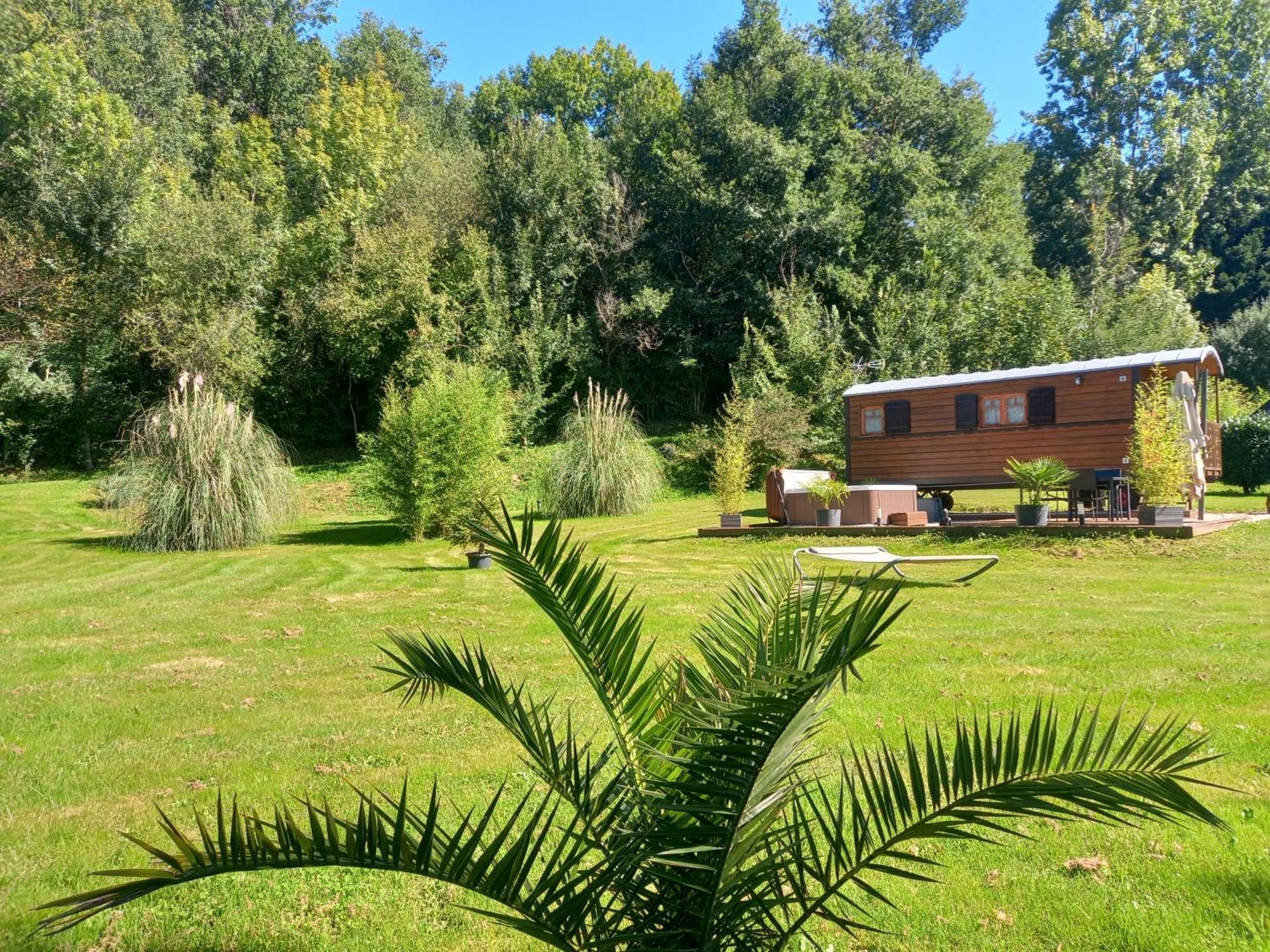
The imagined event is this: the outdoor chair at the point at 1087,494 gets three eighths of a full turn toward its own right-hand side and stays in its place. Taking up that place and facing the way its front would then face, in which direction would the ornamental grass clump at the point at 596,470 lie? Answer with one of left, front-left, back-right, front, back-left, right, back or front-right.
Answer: right

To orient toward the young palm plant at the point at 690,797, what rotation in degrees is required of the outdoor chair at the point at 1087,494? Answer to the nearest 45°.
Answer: approximately 135° to its right

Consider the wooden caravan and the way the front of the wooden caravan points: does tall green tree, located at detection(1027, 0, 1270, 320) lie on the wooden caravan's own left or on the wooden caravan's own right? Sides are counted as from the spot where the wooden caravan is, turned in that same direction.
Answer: on the wooden caravan's own left

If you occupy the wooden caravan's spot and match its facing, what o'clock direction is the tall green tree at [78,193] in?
The tall green tree is roughly at 6 o'clock from the wooden caravan.

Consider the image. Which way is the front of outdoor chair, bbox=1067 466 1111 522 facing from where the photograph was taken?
facing away from the viewer and to the right of the viewer

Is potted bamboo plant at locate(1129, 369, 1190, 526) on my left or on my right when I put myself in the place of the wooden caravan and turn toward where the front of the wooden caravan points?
on my right

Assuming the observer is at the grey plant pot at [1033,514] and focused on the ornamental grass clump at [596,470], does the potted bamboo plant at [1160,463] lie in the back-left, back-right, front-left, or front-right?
back-right

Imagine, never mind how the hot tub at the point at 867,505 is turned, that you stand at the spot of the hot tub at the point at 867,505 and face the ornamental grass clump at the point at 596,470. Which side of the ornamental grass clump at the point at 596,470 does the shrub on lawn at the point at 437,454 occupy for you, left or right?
left
